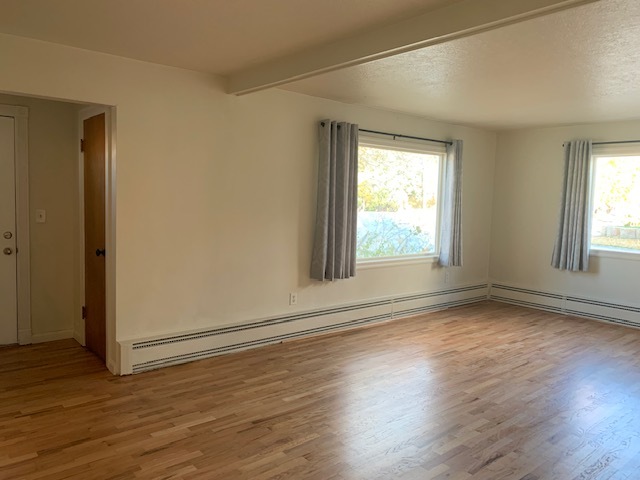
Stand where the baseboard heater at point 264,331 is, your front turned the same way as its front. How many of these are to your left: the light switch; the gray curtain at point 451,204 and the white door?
1

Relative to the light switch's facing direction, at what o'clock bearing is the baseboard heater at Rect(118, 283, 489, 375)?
The baseboard heater is roughly at 10 o'clock from the light switch.

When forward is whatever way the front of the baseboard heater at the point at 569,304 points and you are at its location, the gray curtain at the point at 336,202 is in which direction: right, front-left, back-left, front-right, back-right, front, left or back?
front

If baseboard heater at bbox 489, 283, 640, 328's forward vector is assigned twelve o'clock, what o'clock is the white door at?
The white door is roughly at 12 o'clock from the baseboard heater.

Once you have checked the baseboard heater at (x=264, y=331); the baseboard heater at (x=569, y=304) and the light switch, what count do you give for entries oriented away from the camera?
0

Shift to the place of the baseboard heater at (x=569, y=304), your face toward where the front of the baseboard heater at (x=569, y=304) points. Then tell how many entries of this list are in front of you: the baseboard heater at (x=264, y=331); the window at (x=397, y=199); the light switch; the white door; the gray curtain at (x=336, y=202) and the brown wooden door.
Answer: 6

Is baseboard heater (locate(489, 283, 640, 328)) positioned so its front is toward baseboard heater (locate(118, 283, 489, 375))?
yes

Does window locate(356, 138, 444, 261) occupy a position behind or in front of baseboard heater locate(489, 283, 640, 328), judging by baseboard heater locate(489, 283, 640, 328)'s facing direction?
in front

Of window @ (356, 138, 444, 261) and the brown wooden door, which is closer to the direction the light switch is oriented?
the brown wooden door

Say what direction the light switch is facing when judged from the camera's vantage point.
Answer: facing the viewer

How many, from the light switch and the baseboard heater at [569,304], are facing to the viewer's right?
0

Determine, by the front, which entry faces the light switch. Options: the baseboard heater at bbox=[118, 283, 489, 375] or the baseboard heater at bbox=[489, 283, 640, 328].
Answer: the baseboard heater at bbox=[489, 283, 640, 328]

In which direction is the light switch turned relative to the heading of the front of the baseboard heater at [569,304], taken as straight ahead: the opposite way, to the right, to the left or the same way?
to the left

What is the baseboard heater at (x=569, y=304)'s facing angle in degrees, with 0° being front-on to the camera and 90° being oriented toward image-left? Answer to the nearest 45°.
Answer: approximately 45°
